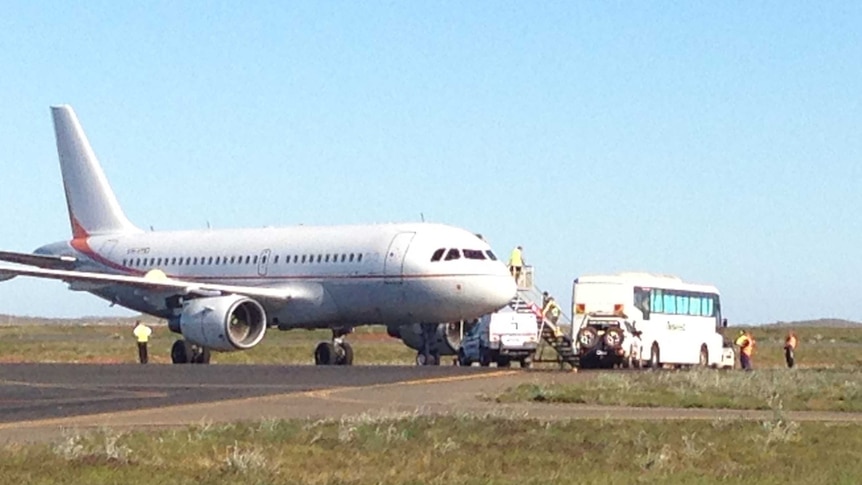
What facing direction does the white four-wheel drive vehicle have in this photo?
away from the camera

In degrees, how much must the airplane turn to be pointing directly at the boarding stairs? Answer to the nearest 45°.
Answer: approximately 45° to its left

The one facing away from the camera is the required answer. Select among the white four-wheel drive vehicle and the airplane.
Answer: the white four-wheel drive vehicle

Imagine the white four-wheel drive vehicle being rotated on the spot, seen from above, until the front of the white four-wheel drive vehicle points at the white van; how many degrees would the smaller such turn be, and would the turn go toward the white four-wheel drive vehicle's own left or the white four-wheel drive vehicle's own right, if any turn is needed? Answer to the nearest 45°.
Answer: approximately 90° to the white four-wheel drive vehicle's own left

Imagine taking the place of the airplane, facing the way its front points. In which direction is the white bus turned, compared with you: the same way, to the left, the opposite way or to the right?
to the left

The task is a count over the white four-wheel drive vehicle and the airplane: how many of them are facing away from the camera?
1

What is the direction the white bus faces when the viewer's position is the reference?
facing away from the viewer and to the right of the viewer

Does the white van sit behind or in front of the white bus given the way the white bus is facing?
behind

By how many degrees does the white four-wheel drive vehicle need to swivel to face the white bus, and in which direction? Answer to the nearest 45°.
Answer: approximately 45° to its right

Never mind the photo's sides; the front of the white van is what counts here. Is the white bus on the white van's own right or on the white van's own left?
on the white van's own right

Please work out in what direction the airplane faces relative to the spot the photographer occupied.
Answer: facing the viewer and to the right of the viewer

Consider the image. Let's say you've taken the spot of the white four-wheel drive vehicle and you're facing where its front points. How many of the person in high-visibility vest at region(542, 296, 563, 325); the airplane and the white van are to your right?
0

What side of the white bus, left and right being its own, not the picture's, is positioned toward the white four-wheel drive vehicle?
back

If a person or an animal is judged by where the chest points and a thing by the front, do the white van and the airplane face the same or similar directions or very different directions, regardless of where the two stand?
very different directions
